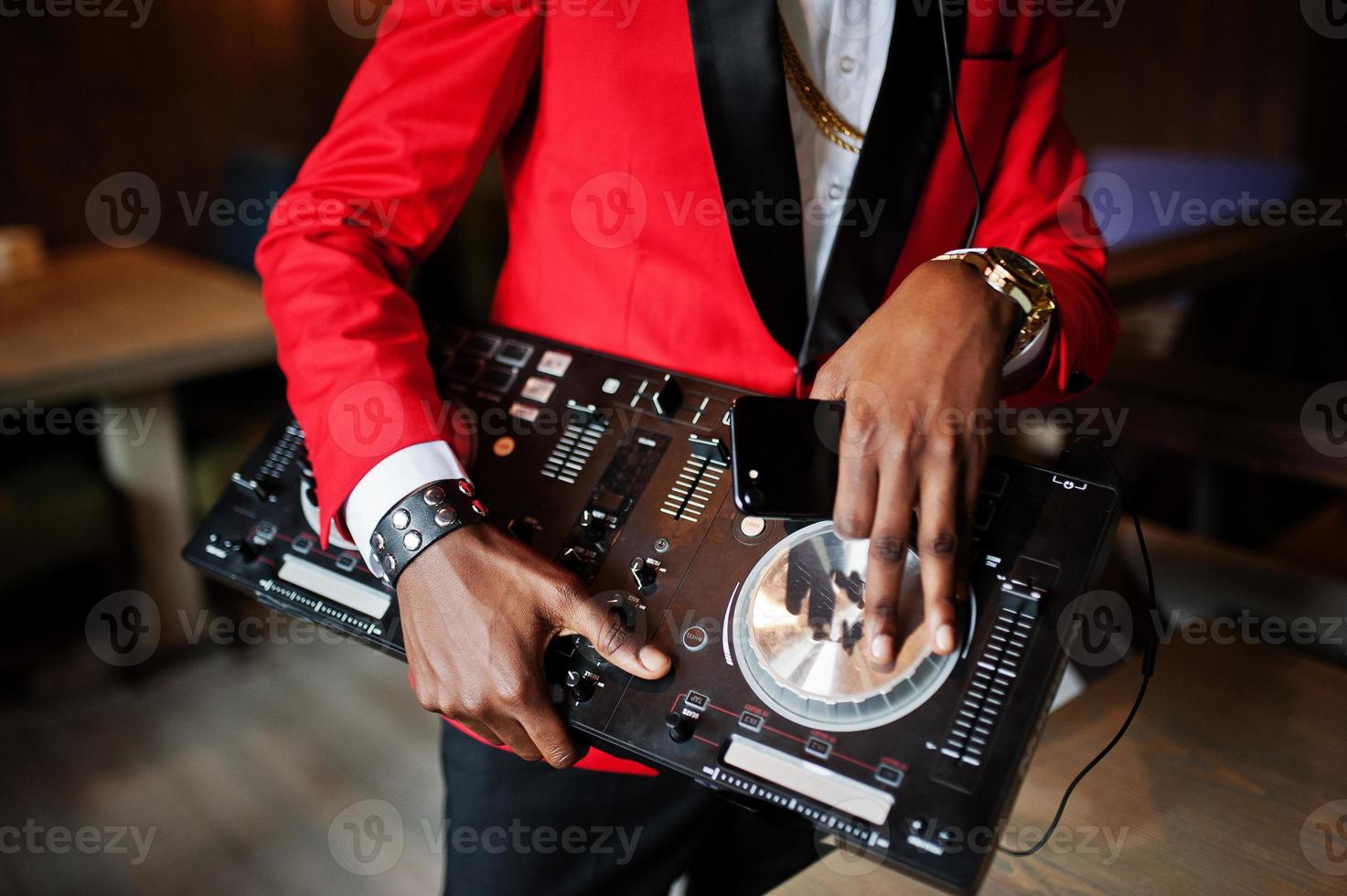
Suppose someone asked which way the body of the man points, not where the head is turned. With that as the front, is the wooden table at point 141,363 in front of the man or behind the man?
behind

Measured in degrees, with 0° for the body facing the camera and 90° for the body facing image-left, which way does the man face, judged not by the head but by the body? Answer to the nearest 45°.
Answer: approximately 315°
